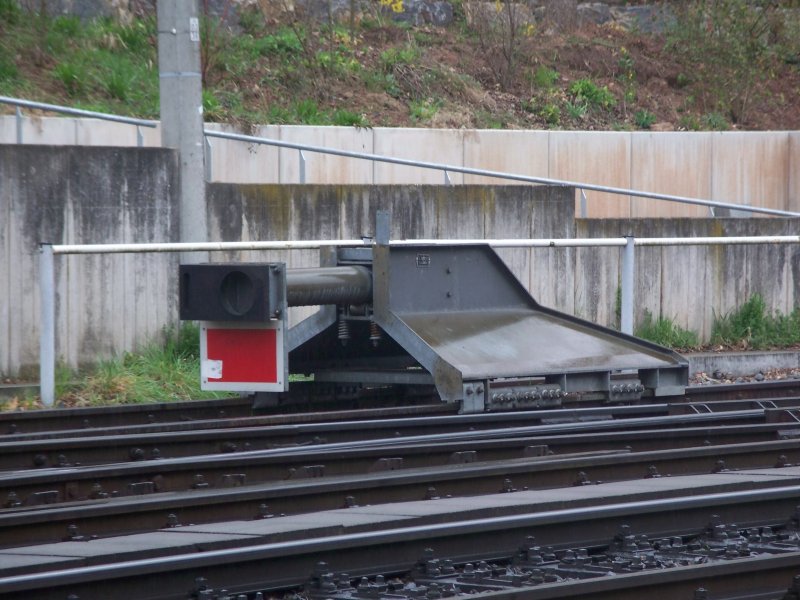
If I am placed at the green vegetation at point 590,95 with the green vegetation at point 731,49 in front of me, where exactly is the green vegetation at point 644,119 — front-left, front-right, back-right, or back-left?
front-right

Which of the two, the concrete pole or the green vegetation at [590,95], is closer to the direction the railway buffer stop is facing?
the concrete pole

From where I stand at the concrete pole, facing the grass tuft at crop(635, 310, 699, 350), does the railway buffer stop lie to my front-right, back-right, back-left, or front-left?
front-right

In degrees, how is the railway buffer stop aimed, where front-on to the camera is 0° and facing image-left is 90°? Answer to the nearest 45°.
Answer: approximately 45°

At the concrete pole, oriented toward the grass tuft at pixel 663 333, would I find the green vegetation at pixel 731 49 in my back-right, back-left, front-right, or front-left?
front-left

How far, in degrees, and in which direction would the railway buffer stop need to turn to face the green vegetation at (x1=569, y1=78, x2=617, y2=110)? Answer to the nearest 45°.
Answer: approximately 135° to its right

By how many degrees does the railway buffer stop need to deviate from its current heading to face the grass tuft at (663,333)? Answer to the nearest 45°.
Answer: approximately 180°

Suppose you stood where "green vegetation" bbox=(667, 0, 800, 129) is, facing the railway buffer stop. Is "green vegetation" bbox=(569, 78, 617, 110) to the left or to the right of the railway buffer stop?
right

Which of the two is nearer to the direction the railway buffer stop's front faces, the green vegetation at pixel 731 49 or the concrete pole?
the concrete pole

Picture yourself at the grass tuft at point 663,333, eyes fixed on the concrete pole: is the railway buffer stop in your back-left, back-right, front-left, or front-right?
front-left

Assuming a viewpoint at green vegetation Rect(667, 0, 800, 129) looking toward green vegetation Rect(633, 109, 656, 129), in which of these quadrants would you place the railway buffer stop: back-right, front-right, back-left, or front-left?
front-left

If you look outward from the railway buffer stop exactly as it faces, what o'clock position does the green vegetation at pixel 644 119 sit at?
The green vegetation is roughly at 5 o'clock from the railway buffer stop.

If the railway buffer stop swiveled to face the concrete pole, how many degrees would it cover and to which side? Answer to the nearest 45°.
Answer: approximately 90° to its right
